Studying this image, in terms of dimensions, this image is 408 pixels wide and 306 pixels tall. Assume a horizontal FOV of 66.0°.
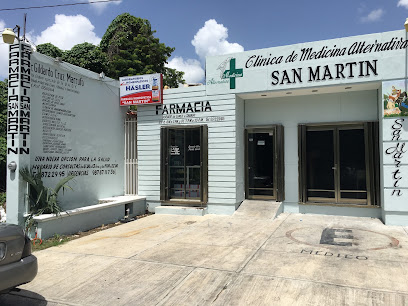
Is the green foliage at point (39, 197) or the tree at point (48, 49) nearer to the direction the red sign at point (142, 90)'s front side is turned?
the green foliage

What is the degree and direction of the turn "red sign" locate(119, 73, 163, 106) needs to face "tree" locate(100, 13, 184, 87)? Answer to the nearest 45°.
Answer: approximately 180°

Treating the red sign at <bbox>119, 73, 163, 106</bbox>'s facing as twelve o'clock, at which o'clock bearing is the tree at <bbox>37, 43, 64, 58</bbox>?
The tree is roughly at 5 o'clock from the red sign.

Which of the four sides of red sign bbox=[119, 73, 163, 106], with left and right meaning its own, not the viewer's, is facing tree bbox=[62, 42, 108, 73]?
back

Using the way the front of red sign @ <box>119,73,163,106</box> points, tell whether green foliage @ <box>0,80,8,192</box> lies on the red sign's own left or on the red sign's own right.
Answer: on the red sign's own right

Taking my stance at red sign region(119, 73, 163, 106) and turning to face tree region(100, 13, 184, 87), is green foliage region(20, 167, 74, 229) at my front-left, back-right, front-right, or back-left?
back-left

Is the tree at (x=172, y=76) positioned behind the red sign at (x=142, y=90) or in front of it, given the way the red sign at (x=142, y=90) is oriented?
behind

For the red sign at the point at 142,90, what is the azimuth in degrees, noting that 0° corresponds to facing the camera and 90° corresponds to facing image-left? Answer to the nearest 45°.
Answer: approximately 0°

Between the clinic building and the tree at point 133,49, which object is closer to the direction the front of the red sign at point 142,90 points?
the clinic building
